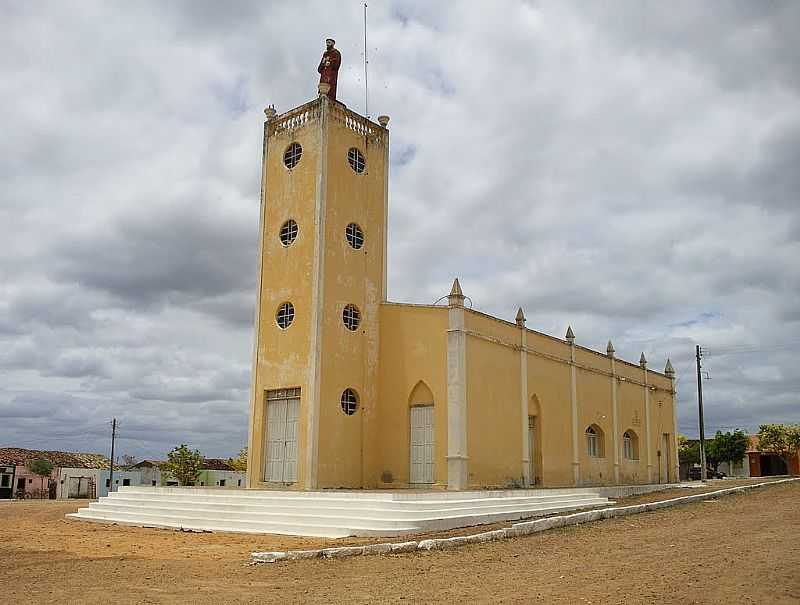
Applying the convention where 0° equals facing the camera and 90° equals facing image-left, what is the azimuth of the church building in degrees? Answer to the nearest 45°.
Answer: approximately 45°

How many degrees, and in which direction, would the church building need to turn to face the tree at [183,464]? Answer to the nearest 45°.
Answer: approximately 90° to its right
